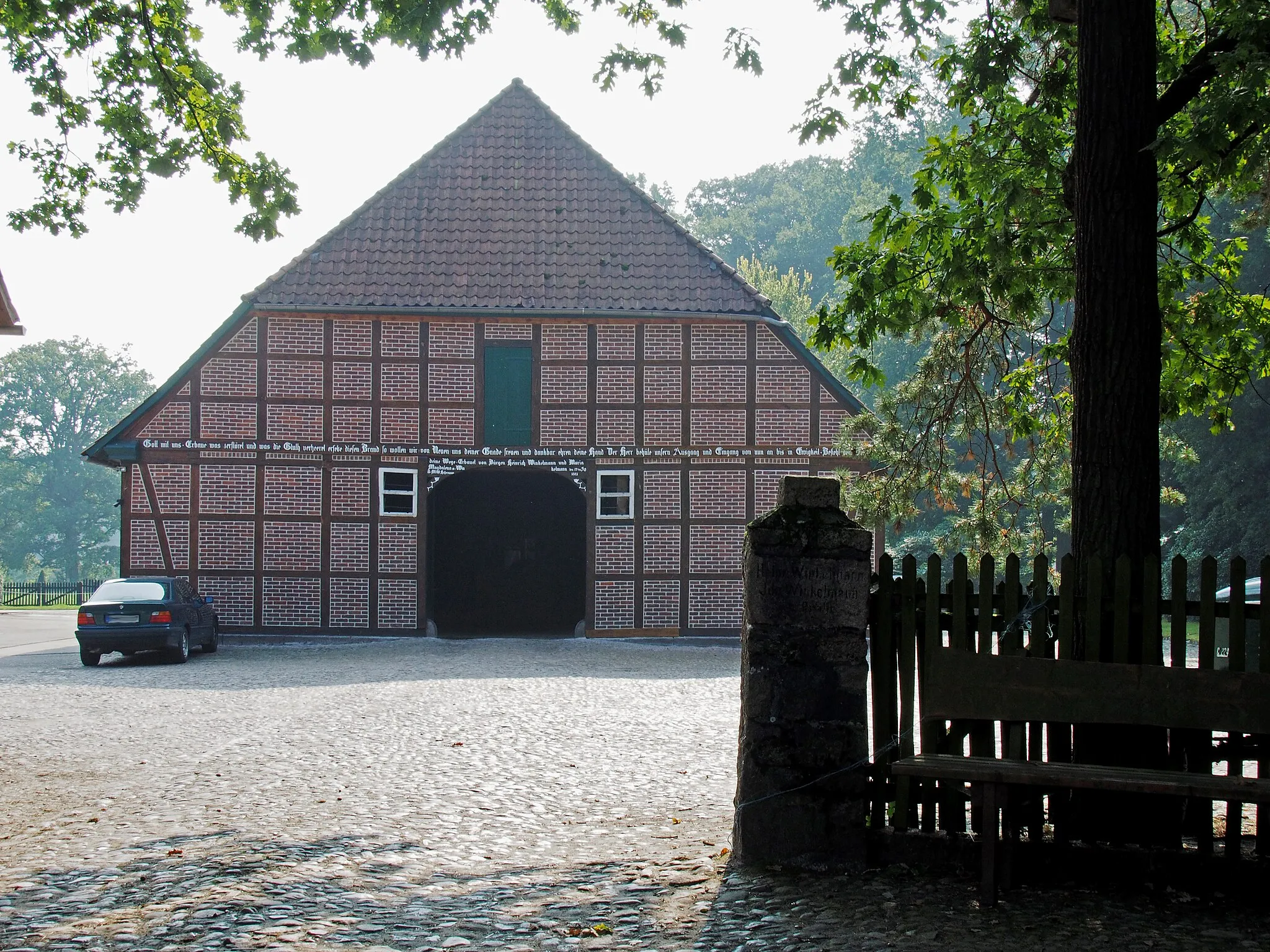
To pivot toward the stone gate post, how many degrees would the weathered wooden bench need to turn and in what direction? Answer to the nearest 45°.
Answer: approximately 90° to its right

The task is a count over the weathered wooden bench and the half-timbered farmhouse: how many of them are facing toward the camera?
2

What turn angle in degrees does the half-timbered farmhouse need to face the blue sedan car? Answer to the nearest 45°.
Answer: approximately 45° to its right

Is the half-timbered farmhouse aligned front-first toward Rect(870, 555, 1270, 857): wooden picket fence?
yes

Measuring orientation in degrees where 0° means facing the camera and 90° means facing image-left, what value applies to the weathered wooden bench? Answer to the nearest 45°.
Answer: approximately 0°

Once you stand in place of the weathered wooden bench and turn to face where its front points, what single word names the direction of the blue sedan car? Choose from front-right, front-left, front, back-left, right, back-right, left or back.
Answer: back-right

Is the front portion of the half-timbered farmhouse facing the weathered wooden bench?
yes
